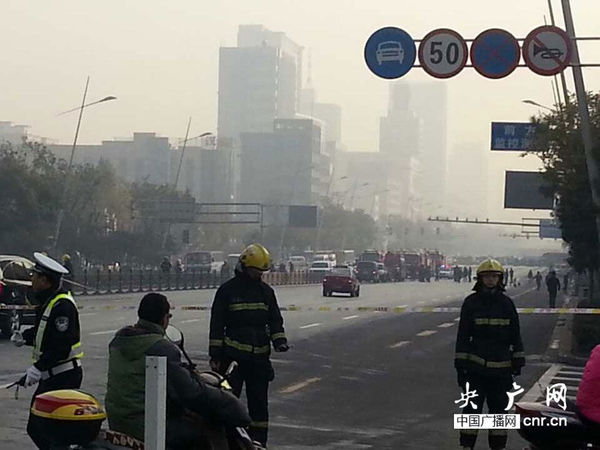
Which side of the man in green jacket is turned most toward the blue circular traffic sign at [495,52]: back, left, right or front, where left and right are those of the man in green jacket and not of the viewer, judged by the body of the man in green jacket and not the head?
front

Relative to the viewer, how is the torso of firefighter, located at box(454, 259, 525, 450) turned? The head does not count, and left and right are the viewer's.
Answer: facing the viewer

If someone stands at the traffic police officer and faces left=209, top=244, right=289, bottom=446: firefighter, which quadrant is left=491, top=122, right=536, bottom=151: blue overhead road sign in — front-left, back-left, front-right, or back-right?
front-left

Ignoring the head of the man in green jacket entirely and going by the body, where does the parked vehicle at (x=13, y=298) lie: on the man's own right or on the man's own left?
on the man's own left

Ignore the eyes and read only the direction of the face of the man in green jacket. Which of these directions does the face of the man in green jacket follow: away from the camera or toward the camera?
away from the camera

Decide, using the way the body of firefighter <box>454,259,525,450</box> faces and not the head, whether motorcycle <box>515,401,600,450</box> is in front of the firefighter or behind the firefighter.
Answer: in front

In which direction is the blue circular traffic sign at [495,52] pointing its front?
toward the camera
